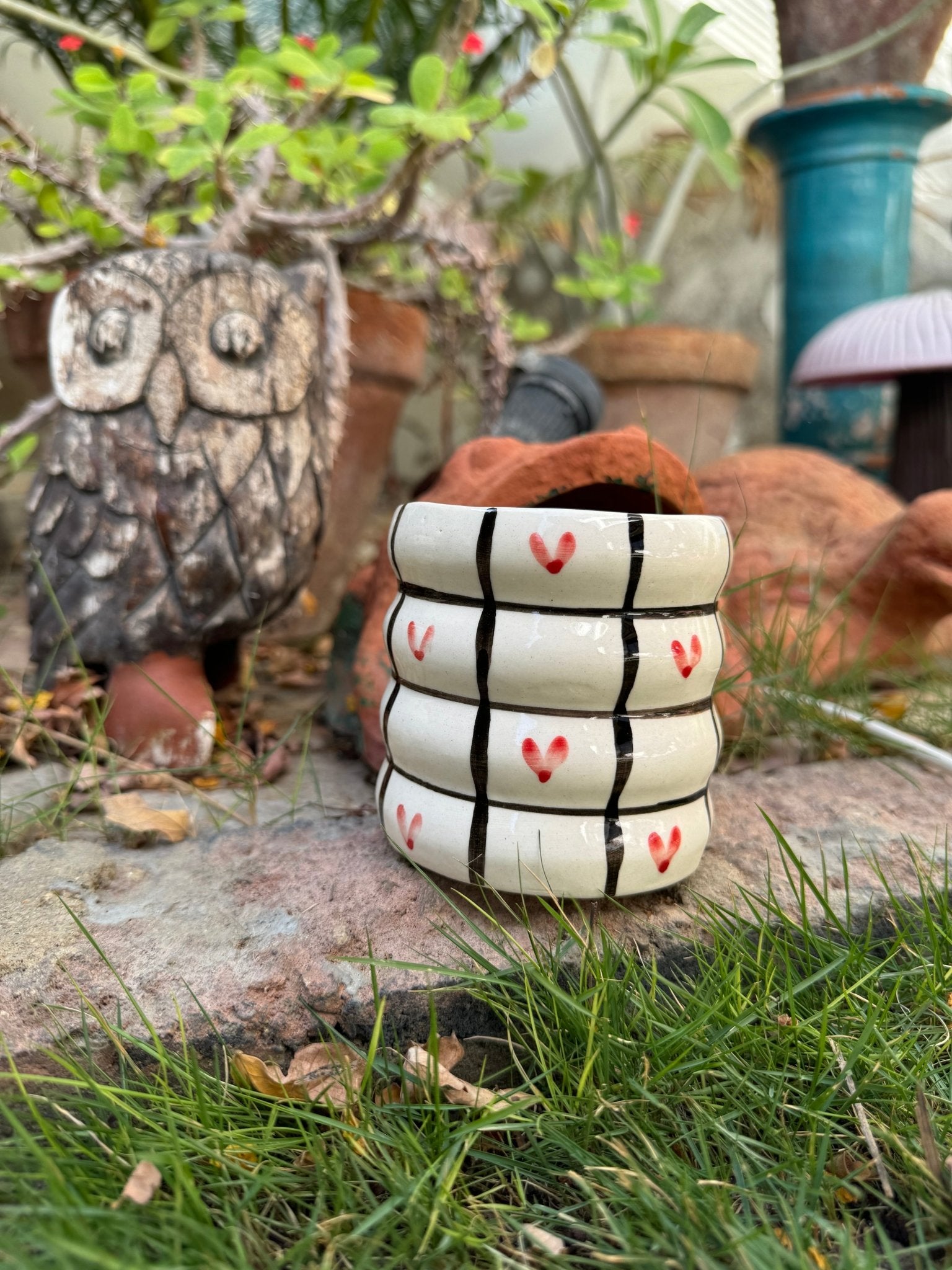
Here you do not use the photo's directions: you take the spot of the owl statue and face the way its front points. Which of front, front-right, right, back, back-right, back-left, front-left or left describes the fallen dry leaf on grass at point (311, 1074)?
front

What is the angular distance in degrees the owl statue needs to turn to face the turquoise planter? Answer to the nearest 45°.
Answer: approximately 135° to its left

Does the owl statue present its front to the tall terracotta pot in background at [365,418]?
no

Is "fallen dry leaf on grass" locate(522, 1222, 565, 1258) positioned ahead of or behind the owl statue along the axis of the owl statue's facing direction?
ahead

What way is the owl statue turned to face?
toward the camera

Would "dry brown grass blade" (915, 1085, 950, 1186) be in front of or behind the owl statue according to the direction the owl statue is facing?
in front

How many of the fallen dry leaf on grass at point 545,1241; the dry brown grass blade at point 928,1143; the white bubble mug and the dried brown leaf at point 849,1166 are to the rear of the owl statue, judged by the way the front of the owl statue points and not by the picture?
0

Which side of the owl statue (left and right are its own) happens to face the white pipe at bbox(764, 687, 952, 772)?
left

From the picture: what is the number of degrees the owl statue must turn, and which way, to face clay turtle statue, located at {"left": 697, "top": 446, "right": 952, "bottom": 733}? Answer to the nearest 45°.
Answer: approximately 90° to its left

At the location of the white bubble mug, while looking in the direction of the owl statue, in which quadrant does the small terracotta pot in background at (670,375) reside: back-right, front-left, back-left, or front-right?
front-right

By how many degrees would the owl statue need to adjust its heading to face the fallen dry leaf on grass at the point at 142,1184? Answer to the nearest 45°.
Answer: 0° — it already faces it

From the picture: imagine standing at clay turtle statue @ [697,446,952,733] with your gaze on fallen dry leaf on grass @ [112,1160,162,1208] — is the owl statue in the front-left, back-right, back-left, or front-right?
front-right
